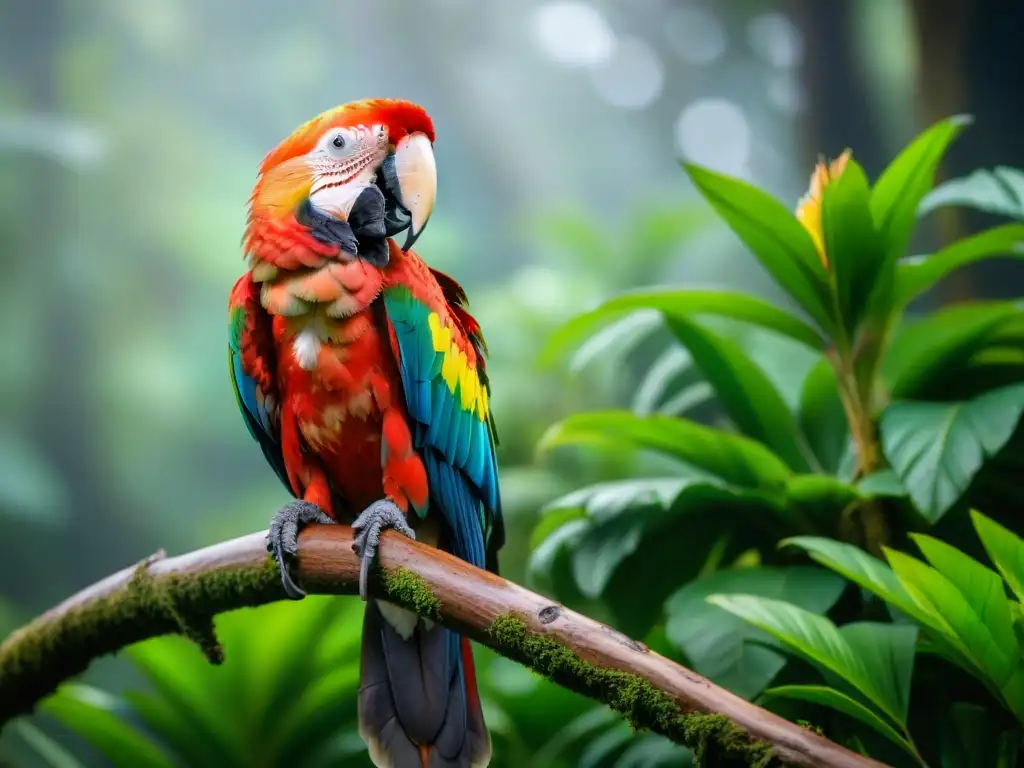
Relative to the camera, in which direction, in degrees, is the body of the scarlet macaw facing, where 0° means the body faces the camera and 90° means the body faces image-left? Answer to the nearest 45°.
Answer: approximately 45°

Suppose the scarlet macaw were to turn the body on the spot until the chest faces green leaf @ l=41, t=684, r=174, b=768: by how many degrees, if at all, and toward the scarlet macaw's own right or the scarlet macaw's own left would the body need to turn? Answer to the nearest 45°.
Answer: approximately 90° to the scarlet macaw's own right
